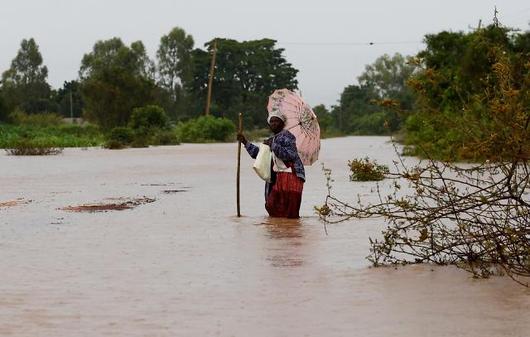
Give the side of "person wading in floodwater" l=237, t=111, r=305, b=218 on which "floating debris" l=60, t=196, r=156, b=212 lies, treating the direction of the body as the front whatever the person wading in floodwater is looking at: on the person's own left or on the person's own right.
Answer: on the person's own right

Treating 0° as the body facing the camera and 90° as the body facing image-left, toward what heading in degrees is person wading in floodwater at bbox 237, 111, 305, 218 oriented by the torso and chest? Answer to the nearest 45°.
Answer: approximately 45°

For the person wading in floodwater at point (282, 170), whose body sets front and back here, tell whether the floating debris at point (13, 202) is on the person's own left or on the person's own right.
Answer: on the person's own right

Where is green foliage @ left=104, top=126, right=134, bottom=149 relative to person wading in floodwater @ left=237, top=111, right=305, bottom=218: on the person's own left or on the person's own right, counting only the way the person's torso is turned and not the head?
on the person's own right

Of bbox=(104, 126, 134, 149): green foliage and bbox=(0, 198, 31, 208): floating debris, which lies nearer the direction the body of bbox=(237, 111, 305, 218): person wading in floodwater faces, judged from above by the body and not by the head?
the floating debris
